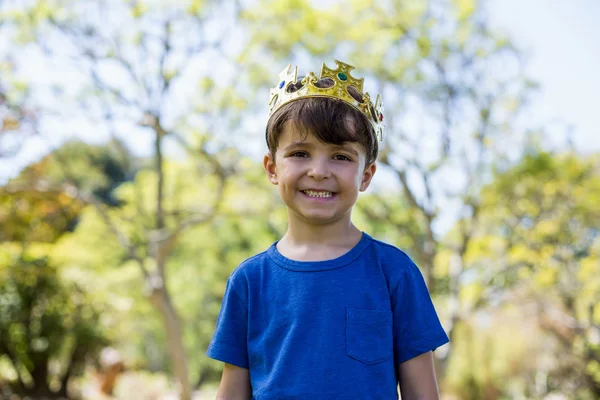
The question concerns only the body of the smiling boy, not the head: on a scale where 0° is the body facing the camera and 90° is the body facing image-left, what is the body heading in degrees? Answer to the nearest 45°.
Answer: approximately 0°

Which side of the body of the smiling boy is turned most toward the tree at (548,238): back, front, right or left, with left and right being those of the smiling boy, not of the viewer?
back

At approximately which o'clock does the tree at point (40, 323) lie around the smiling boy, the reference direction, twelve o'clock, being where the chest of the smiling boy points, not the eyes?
The tree is roughly at 5 o'clock from the smiling boy.
